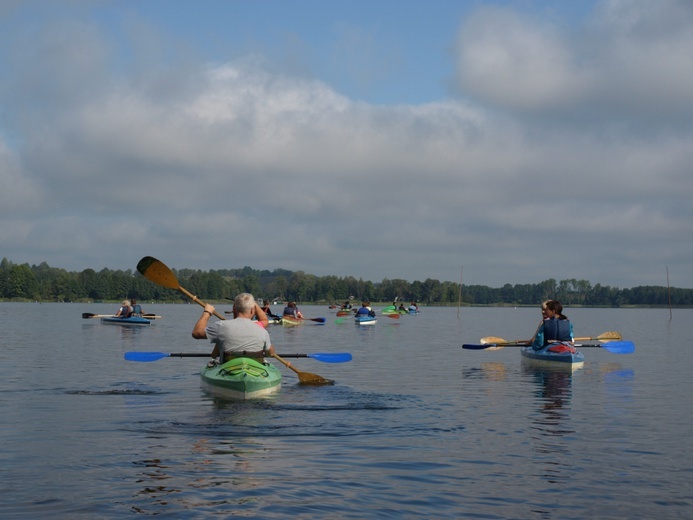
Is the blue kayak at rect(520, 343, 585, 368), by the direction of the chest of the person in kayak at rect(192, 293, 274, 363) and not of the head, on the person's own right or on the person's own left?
on the person's own right

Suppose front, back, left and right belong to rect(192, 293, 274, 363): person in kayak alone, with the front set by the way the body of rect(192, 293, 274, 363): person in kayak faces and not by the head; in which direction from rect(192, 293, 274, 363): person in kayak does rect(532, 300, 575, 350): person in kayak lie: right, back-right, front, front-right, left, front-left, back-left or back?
front-right

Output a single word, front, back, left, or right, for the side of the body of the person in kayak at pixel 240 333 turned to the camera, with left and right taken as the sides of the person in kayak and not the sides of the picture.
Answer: back
